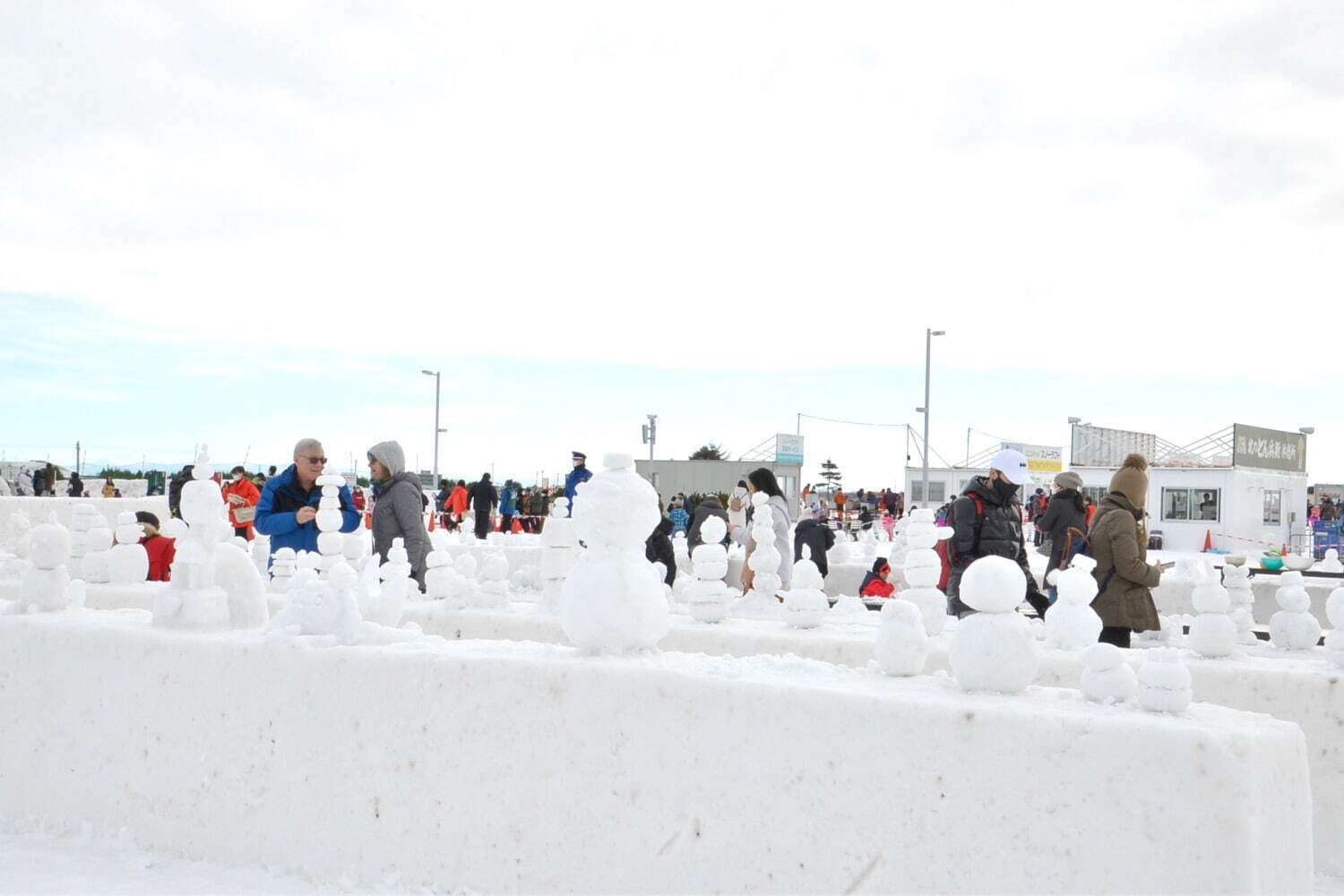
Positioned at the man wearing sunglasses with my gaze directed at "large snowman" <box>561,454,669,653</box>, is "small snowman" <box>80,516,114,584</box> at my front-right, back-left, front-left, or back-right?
back-right

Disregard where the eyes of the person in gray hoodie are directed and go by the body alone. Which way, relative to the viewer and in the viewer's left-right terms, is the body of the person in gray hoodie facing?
facing to the left of the viewer

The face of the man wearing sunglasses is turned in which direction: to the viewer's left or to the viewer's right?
to the viewer's right

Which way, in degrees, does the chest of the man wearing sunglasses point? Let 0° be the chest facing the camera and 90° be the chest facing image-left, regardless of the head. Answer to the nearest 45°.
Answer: approximately 315°

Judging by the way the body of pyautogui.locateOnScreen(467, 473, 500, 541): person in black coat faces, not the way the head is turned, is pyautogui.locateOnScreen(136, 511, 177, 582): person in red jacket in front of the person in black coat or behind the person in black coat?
behind

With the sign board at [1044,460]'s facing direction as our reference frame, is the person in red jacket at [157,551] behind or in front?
in front

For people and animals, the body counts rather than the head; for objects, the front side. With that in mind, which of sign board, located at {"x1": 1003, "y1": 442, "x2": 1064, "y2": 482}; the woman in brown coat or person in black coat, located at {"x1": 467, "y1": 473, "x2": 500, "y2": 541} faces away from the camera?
the person in black coat

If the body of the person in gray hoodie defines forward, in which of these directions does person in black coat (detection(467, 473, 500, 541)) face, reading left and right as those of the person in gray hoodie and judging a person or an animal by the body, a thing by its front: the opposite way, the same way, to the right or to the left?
to the right

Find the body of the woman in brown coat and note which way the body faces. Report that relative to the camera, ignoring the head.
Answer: to the viewer's right

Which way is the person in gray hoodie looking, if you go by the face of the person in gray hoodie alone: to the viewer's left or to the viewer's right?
to the viewer's left

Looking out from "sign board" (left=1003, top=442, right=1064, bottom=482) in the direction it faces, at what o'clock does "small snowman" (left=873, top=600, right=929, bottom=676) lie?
The small snowman is roughly at 12 o'clock from the sign board.

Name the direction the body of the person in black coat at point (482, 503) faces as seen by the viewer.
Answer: away from the camera

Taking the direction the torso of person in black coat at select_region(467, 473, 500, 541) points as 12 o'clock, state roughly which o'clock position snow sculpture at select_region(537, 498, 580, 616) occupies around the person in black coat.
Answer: The snow sculpture is roughly at 6 o'clock from the person in black coat.
